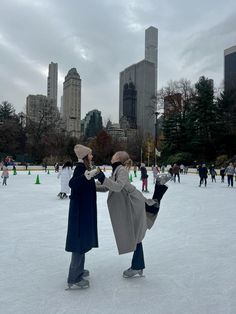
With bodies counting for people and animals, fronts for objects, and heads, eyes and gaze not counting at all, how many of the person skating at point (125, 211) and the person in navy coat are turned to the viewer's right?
1

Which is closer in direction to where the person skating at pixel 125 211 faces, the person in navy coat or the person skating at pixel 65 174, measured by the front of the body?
the person in navy coat

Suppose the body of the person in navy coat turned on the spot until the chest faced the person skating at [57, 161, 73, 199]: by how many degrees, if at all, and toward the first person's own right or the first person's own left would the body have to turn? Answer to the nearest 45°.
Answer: approximately 90° to the first person's own left

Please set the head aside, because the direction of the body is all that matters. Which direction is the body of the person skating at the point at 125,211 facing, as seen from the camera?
to the viewer's left

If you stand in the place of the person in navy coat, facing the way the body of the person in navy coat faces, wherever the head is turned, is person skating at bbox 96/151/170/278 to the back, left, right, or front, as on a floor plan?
front

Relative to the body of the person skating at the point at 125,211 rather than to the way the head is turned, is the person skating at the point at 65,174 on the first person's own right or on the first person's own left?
on the first person's own right

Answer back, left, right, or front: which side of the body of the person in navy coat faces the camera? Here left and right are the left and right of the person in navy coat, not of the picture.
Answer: right

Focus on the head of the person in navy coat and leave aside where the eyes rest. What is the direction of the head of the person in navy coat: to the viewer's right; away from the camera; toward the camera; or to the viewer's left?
to the viewer's right

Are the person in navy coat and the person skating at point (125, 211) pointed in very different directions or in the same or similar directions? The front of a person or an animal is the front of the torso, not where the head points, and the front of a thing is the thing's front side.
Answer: very different directions
